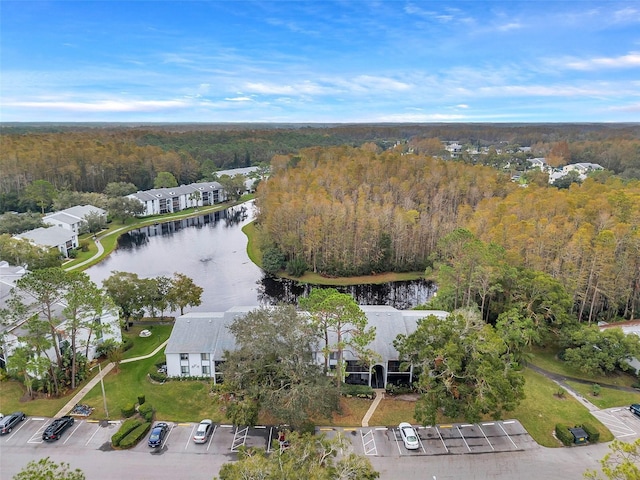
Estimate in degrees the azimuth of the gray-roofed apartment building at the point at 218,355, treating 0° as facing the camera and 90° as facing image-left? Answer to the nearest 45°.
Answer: approximately 0°

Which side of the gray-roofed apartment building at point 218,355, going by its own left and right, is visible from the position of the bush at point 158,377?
right

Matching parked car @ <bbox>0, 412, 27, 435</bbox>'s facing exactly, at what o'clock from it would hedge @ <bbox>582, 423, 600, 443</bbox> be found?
The hedge is roughly at 3 o'clock from the parked car.

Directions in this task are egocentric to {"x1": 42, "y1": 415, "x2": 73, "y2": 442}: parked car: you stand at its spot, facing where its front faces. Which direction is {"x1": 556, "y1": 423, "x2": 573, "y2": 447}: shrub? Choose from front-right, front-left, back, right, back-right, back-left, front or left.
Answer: right

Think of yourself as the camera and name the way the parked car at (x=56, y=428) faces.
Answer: facing away from the viewer and to the right of the viewer

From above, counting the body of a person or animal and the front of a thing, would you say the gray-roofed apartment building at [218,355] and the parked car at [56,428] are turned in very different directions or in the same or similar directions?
very different directions

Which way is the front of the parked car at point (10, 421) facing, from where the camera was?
facing away from the viewer and to the right of the viewer

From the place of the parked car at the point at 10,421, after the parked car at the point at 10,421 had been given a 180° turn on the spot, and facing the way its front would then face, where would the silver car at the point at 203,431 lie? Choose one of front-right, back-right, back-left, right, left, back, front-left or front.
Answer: left

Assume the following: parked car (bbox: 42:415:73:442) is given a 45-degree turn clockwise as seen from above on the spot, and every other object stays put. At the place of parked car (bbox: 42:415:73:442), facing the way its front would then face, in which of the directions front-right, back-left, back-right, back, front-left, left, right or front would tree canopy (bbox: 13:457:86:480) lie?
right

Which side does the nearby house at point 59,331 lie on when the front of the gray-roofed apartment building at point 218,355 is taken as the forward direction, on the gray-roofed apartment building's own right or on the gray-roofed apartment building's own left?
on the gray-roofed apartment building's own right

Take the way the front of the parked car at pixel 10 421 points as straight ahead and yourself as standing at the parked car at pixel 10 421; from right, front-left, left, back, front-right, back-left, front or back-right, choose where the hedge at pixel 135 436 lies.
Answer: right

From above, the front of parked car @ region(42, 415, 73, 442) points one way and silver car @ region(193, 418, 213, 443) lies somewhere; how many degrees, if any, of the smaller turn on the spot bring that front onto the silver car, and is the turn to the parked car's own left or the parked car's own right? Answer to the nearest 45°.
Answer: approximately 90° to the parked car's own right
